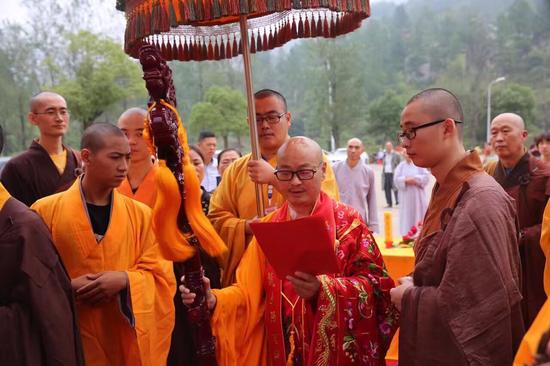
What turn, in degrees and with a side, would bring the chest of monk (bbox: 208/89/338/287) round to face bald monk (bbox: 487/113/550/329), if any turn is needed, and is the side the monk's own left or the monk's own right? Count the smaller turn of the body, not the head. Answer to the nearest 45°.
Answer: approximately 135° to the monk's own left

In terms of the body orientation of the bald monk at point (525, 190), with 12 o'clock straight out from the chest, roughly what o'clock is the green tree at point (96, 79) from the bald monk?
The green tree is roughly at 3 o'clock from the bald monk.

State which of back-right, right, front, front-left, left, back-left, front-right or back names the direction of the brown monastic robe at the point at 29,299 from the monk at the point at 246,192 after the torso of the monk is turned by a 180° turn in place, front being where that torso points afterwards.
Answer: back-left

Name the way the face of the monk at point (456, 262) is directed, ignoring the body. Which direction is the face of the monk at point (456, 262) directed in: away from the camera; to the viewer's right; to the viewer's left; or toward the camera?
to the viewer's left

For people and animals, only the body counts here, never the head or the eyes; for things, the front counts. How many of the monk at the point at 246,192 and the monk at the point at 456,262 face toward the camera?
1

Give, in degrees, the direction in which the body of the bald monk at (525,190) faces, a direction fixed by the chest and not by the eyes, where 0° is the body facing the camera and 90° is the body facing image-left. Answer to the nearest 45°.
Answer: approximately 45°

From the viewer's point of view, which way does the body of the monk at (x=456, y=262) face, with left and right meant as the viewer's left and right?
facing to the left of the viewer

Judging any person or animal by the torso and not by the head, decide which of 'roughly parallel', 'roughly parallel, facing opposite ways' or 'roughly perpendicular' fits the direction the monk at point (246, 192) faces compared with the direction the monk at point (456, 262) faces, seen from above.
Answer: roughly perpendicular

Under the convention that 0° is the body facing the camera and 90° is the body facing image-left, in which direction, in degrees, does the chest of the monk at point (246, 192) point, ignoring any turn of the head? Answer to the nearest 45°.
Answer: approximately 0°

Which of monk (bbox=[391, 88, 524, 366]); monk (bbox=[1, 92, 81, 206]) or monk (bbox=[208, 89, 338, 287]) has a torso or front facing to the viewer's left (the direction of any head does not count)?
monk (bbox=[391, 88, 524, 366])
